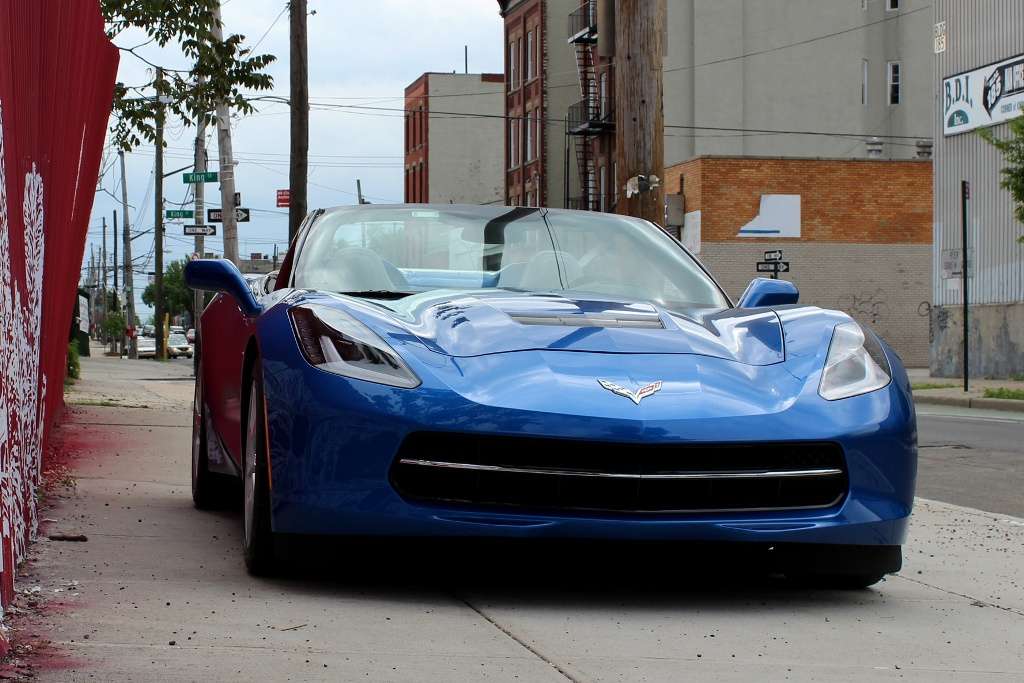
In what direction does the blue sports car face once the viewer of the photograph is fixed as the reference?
facing the viewer

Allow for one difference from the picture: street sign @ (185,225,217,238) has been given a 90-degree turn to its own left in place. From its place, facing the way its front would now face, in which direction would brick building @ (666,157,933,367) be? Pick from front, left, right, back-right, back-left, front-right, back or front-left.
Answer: front

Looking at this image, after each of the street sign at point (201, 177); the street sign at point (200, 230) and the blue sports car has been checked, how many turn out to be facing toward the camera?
3

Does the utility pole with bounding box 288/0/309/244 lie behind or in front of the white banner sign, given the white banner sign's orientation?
in front

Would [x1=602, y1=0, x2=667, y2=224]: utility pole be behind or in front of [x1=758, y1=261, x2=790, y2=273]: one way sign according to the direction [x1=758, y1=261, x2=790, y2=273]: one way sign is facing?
in front

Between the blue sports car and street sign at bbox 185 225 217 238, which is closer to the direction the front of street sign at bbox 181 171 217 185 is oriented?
the blue sports car

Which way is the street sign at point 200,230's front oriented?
toward the camera

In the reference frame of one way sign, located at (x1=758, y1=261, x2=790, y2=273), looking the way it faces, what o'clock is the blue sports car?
The blue sports car is roughly at 12 o'clock from the one way sign.

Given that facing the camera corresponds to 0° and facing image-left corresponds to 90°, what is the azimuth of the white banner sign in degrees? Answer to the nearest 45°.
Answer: approximately 45°

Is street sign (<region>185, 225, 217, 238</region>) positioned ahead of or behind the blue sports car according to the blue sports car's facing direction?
behind

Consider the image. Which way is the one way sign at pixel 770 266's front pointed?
toward the camera
